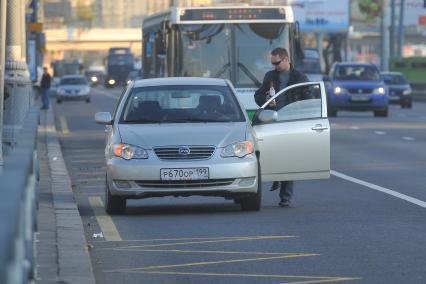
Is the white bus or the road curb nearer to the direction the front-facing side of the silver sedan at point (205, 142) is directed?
the road curb

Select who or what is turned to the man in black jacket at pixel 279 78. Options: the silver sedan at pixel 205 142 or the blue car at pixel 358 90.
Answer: the blue car

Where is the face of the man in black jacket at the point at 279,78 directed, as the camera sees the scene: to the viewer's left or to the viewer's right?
to the viewer's left

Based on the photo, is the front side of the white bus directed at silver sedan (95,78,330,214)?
yes

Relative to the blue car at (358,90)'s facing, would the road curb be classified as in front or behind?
in front

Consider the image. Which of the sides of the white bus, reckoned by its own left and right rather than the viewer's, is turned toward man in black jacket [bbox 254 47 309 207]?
front

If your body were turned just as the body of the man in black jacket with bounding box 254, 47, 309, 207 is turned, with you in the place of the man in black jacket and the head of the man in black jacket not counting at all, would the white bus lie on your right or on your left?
on your right

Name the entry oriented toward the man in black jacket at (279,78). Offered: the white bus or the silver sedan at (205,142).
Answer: the white bus

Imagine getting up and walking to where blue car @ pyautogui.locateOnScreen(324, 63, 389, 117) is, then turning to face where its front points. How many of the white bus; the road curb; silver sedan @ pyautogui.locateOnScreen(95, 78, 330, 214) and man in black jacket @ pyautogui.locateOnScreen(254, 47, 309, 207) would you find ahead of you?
4
